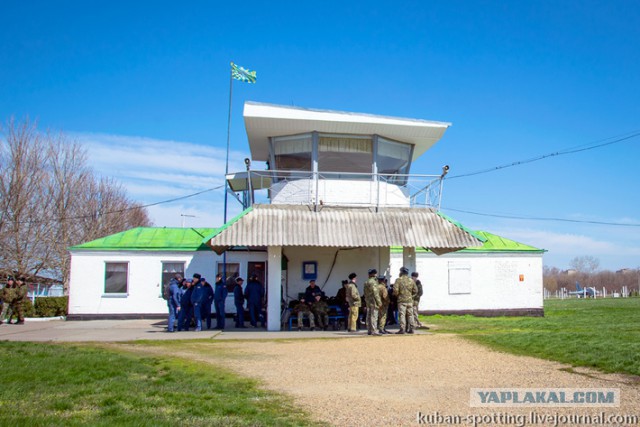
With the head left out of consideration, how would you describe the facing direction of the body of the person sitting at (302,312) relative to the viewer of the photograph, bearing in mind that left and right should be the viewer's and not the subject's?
facing the viewer

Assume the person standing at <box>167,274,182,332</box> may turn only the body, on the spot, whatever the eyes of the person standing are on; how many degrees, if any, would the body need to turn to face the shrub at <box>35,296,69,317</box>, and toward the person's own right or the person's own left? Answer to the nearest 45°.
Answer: approximately 135° to the person's own left

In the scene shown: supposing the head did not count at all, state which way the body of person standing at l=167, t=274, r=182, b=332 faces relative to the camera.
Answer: to the viewer's right

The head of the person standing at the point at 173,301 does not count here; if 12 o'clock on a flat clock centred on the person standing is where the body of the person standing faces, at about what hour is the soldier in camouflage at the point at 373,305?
The soldier in camouflage is roughly at 1 o'clock from the person standing.
